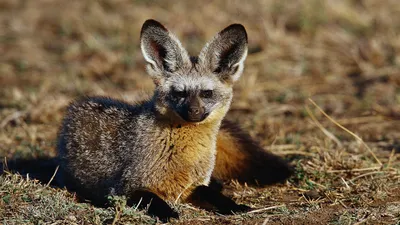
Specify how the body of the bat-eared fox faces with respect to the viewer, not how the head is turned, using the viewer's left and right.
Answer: facing the viewer and to the right of the viewer
